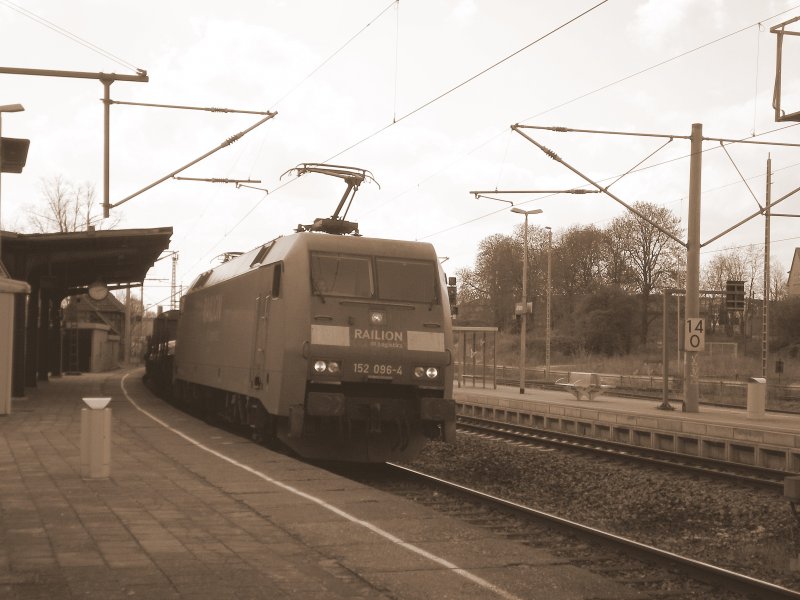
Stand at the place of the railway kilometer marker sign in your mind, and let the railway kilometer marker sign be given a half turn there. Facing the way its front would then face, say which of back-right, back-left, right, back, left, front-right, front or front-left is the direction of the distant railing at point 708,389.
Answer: front

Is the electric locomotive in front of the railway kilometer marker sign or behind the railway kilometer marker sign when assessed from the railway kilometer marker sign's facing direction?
in front

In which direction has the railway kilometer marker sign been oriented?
toward the camera

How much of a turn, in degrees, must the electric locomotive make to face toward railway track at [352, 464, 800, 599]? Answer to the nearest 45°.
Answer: approximately 45° to its right

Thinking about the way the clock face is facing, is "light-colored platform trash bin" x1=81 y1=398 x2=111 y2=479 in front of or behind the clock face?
in front

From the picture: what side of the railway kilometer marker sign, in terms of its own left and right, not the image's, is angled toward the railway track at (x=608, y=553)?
front

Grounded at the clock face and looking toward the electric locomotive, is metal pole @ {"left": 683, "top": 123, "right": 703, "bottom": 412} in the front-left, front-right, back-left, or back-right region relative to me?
front-left

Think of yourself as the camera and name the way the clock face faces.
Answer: facing the viewer

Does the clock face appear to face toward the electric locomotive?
yes

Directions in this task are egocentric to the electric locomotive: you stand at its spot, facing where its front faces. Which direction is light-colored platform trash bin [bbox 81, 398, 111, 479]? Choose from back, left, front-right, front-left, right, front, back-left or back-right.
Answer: right

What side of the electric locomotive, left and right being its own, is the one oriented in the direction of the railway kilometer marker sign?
left

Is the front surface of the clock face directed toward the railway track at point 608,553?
yes

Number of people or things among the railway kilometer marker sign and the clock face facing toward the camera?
2
